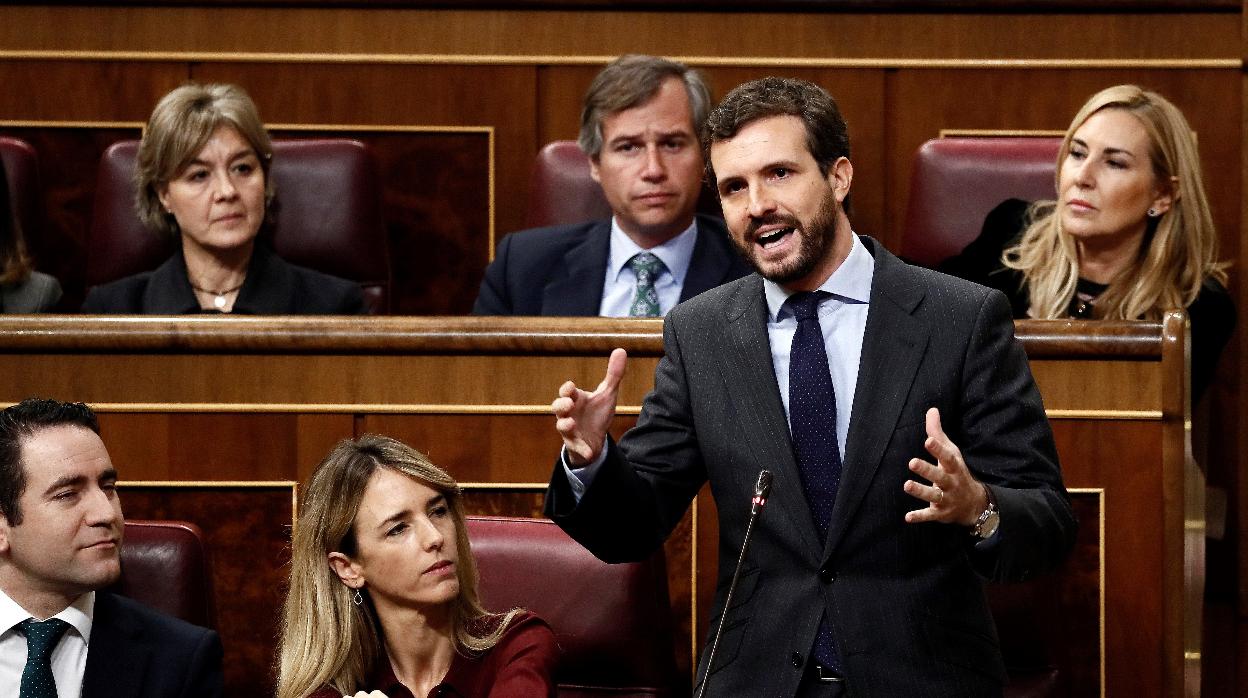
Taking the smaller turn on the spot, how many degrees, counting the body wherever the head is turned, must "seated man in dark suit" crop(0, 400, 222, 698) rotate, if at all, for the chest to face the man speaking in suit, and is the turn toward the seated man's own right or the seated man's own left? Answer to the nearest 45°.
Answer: approximately 45° to the seated man's own left

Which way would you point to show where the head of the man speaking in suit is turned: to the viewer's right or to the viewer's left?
to the viewer's left

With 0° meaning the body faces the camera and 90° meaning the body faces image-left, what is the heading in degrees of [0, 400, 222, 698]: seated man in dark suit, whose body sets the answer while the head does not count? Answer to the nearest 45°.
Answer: approximately 0°

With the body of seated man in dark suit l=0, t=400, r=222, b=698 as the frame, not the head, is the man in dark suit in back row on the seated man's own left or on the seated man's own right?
on the seated man's own left

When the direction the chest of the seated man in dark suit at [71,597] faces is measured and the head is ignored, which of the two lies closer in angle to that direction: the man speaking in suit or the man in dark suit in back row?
the man speaking in suit

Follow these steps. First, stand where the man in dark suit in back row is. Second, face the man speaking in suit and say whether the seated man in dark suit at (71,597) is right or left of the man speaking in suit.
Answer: right
